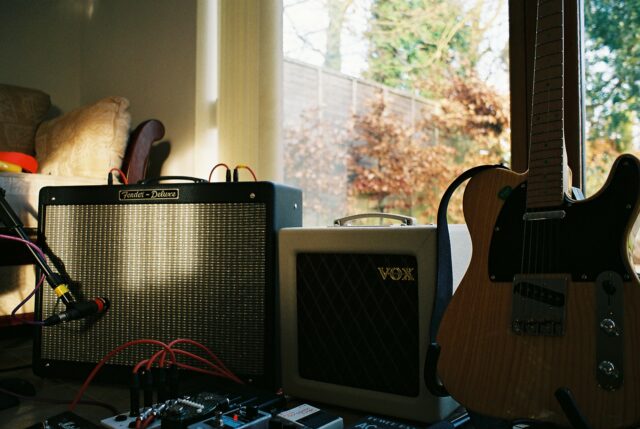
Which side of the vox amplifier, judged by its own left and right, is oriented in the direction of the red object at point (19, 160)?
right

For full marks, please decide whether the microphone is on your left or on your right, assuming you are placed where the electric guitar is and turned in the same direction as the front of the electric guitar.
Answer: on your right

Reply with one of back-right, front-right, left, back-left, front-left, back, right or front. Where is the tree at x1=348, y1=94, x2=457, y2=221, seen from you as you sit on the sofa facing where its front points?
left

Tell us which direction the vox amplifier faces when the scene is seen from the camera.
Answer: facing the viewer and to the left of the viewer

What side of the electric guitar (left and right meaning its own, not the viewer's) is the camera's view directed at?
front

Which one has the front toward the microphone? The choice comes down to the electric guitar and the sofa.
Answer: the sofa

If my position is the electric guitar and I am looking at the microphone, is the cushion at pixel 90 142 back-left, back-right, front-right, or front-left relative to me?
front-right

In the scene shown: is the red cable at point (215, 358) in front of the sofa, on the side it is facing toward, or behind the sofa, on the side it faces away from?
in front

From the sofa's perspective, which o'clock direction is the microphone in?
The microphone is roughly at 12 o'clock from the sofa.

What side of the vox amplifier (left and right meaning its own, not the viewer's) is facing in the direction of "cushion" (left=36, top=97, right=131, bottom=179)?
right

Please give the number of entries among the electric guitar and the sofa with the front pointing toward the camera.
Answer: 2

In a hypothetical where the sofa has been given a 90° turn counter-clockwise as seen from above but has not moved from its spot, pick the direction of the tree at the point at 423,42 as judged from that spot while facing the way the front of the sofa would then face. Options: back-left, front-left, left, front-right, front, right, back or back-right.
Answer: front

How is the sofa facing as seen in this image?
toward the camera
